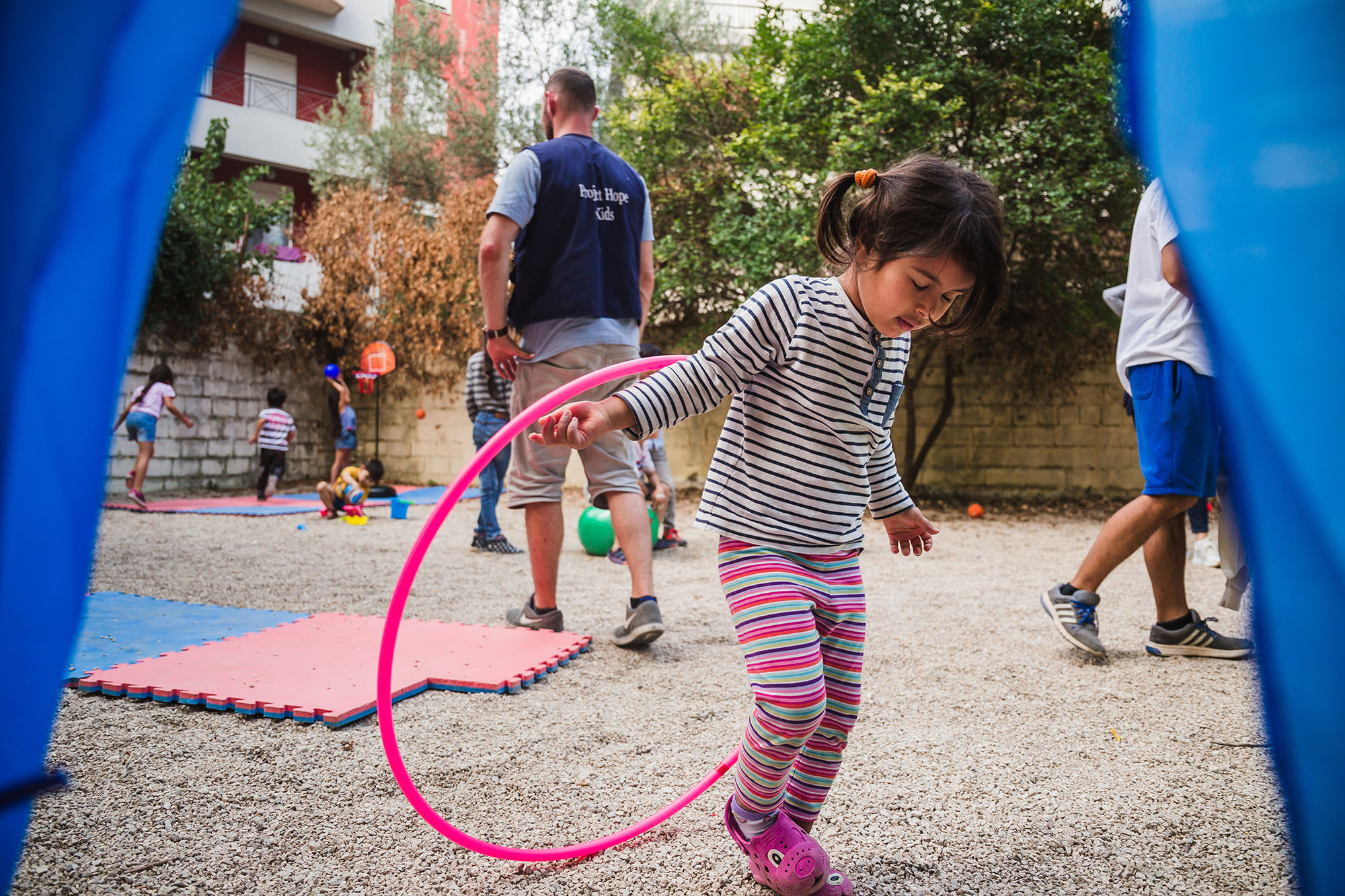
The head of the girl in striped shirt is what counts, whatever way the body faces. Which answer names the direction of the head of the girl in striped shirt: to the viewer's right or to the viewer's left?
to the viewer's right

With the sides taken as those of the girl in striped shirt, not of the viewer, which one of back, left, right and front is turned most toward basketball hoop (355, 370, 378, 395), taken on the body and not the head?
back

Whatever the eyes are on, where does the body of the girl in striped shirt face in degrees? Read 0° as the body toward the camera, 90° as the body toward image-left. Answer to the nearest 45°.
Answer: approximately 315°

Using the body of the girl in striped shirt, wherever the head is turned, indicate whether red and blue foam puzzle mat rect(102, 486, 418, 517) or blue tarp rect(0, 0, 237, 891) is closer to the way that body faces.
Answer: the blue tarp
